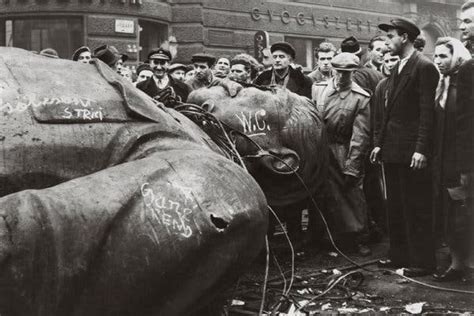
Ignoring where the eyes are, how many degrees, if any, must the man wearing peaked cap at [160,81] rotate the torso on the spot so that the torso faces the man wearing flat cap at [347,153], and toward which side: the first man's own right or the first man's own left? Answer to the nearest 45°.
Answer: approximately 45° to the first man's own left

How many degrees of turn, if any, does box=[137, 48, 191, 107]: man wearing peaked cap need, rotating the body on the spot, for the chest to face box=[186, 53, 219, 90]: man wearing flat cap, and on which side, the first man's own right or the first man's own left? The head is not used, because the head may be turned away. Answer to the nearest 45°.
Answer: approximately 135° to the first man's own left

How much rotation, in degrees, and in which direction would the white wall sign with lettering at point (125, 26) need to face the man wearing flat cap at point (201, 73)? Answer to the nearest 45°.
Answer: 0° — it already faces them

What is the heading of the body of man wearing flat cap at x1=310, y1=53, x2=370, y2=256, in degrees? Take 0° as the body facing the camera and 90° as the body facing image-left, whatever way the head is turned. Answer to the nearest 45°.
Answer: approximately 0°

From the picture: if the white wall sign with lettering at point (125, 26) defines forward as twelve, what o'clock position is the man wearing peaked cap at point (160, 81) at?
The man wearing peaked cap is roughly at 12 o'clock from the white wall sign with lettering.

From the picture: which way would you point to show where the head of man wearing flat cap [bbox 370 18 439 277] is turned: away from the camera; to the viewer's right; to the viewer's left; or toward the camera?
to the viewer's left

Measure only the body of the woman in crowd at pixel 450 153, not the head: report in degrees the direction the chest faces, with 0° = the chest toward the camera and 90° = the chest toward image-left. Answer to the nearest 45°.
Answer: approximately 45°
